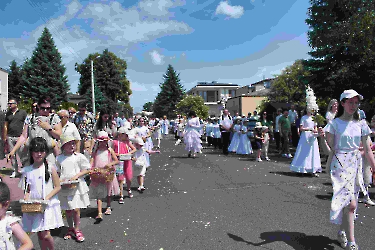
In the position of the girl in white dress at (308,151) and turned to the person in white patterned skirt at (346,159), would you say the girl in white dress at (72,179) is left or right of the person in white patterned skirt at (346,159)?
right

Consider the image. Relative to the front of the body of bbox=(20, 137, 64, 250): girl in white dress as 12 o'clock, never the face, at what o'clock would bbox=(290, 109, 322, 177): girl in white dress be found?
bbox=(290, 109, 322, 177): girl in white dress is roughly at 8 o'clock from bbox=(20, 137, 64, 250): girl in white dress.

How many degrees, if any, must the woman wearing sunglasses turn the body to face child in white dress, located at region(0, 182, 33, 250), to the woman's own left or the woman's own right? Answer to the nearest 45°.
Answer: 0° — they already face them

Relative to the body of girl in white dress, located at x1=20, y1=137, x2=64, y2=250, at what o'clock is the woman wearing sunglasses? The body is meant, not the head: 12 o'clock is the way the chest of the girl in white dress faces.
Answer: The woman wearing sunglasses is roughly at 6 o'clock from the girl in white dress.

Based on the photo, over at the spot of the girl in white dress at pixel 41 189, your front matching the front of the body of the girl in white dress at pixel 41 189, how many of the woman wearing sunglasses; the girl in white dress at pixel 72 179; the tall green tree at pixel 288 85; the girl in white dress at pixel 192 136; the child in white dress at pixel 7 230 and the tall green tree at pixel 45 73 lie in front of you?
1

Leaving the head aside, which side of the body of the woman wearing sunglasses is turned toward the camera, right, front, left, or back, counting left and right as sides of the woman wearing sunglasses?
front

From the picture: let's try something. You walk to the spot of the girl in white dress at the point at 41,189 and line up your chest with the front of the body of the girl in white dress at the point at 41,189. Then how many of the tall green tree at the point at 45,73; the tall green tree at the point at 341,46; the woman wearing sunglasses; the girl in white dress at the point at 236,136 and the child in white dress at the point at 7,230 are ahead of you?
1

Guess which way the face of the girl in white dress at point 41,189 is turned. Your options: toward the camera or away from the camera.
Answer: toward the camera

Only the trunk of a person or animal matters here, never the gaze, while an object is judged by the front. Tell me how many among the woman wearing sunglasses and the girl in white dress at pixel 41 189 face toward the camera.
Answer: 2

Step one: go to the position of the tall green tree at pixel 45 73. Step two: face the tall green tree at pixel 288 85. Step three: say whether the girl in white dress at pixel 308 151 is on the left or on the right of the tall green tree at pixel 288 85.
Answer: right

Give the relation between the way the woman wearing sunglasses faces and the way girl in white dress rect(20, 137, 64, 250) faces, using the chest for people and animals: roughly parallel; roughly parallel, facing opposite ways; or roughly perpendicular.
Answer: roughly parallel

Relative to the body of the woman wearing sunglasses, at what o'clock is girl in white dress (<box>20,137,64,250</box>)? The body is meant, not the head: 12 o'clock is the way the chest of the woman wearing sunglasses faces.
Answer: The girl in white dress is roughly at 12 o'clock from the woman wearing sunglasses.

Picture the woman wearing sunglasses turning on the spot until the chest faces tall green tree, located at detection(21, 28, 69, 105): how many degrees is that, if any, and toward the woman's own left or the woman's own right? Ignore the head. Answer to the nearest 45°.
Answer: approximately 180°

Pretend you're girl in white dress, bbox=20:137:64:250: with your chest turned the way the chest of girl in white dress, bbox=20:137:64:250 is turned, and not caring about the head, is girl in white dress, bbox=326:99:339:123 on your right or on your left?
on your left

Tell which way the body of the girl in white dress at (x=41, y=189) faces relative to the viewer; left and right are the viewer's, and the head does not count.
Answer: facing the viewer

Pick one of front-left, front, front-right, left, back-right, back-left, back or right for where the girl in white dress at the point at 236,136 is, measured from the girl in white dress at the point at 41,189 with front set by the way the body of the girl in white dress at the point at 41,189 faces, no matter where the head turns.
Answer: back-left
